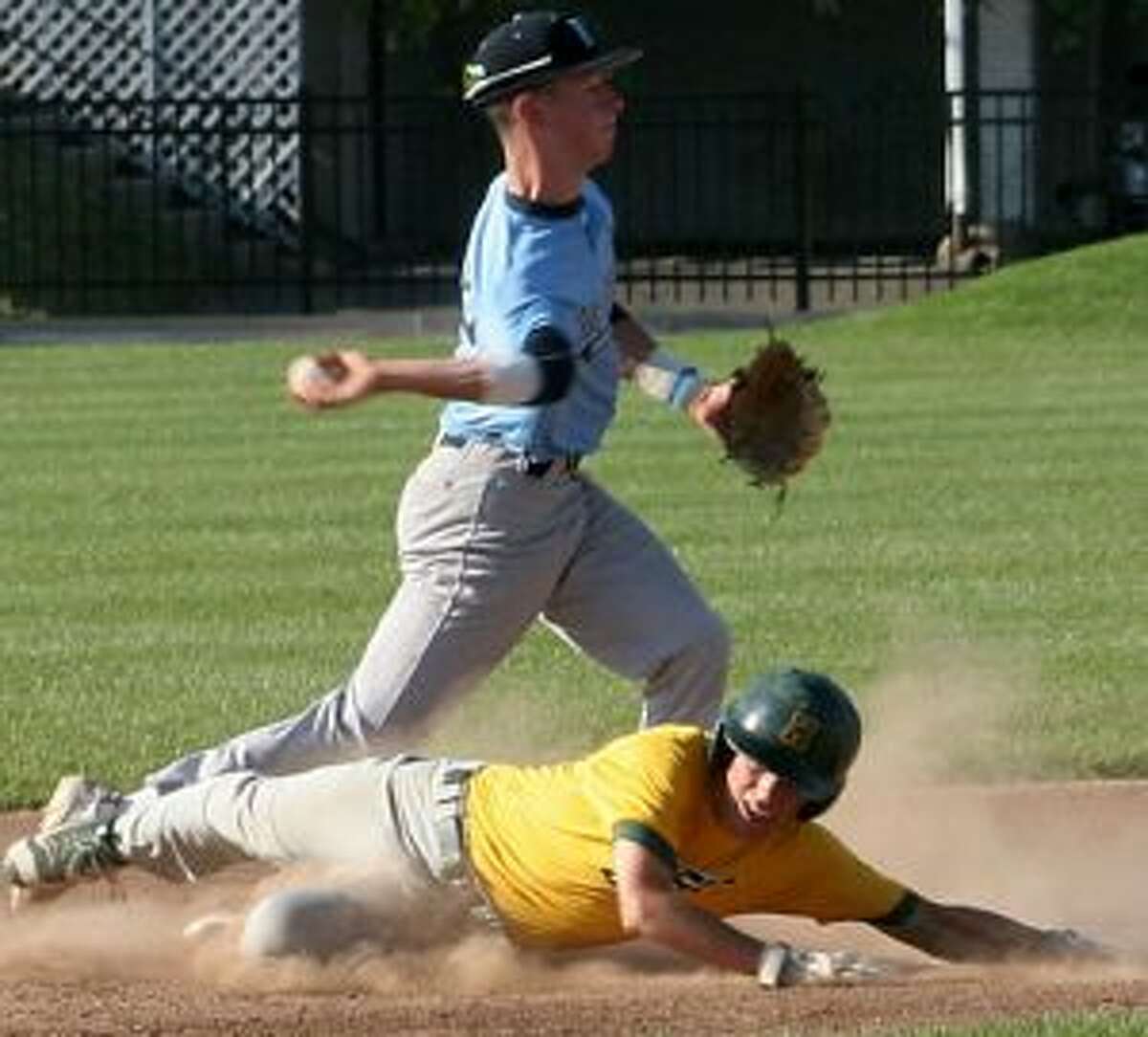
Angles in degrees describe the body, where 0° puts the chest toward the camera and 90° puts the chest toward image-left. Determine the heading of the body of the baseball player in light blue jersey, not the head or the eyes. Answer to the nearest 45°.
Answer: approximately 270°

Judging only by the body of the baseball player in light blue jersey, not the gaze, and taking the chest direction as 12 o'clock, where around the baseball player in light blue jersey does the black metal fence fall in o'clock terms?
The black metal fence is roughly at 9 o'clock from the baseball player in light blue jersey.

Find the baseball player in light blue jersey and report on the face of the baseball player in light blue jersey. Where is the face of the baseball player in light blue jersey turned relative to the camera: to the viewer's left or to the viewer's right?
to the viewer's right
